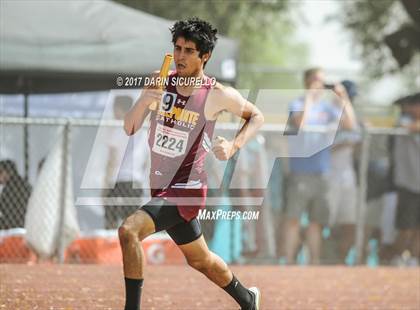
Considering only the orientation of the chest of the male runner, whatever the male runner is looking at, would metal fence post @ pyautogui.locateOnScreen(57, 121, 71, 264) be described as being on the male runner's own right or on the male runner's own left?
on the male runner's own right

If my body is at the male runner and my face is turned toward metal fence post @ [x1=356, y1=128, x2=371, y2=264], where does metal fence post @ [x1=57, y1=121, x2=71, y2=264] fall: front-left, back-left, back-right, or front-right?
front-left

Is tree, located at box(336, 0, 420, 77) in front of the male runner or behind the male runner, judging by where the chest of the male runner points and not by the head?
behind
